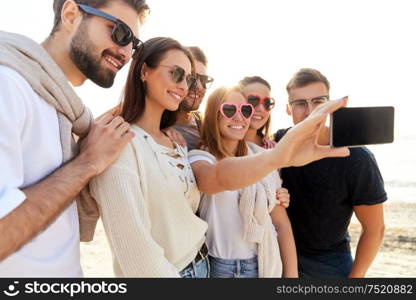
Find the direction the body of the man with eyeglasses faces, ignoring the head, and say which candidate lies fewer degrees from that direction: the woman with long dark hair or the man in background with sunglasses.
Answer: the woman with long dark hair

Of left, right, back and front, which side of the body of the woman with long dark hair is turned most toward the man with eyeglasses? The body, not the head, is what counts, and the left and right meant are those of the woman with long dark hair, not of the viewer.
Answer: left

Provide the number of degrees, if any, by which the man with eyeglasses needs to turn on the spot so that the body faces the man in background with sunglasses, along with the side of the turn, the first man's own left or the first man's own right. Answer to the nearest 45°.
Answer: approximately 90° to the first man's own right

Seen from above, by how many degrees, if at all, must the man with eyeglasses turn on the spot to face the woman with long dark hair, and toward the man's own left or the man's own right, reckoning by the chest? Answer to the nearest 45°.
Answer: approximately 45° to the man's own right

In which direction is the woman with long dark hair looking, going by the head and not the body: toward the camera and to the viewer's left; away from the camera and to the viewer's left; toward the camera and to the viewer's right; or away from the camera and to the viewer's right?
toward the camera and to the viewer's right

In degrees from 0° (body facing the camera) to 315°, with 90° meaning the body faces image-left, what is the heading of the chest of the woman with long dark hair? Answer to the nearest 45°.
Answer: approximately 315°

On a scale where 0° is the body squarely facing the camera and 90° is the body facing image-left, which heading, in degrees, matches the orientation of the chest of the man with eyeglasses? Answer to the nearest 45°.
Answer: approximately 0°

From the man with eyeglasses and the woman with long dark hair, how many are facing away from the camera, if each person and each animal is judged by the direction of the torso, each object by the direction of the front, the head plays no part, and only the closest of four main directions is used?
0

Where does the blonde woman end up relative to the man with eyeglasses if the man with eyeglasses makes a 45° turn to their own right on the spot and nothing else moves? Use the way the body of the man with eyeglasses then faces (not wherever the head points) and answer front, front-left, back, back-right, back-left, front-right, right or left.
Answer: front

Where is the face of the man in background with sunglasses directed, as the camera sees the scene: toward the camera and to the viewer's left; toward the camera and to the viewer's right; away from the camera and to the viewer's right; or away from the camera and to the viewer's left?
toward the camera and to the viewer's right
